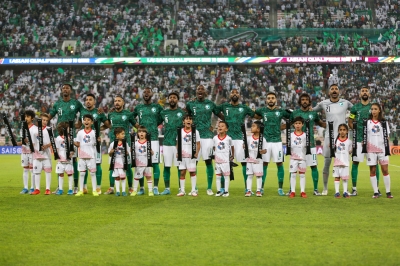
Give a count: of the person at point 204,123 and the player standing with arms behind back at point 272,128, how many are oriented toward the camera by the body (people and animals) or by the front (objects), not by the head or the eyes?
2

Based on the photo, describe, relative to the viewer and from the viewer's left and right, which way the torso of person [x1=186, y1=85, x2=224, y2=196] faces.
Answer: facing the viewer

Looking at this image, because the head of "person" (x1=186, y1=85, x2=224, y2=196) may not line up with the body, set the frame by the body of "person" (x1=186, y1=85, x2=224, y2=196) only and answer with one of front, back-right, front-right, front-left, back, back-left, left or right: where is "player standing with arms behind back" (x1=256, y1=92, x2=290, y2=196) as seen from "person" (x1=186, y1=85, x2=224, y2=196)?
left

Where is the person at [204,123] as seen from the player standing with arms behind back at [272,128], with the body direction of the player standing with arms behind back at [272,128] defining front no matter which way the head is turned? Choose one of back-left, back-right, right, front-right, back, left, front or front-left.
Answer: right
